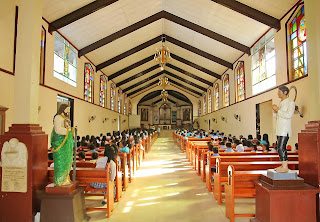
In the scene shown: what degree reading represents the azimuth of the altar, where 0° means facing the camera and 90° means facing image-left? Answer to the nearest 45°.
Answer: approximately 0°

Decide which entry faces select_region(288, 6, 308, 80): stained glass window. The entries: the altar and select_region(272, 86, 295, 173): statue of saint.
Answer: the altar

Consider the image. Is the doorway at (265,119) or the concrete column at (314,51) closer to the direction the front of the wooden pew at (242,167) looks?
the doorway

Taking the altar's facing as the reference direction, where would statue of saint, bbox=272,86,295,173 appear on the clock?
The statue of saint is roughly at 12 o'clock from the altar.

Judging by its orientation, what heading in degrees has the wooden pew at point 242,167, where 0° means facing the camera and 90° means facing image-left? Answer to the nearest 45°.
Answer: approximately 180°

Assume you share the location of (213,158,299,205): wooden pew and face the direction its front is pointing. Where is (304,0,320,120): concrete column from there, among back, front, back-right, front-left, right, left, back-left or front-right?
back-right

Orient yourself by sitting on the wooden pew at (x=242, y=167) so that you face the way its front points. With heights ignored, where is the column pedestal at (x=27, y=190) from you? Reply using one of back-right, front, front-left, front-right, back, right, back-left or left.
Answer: back-left
